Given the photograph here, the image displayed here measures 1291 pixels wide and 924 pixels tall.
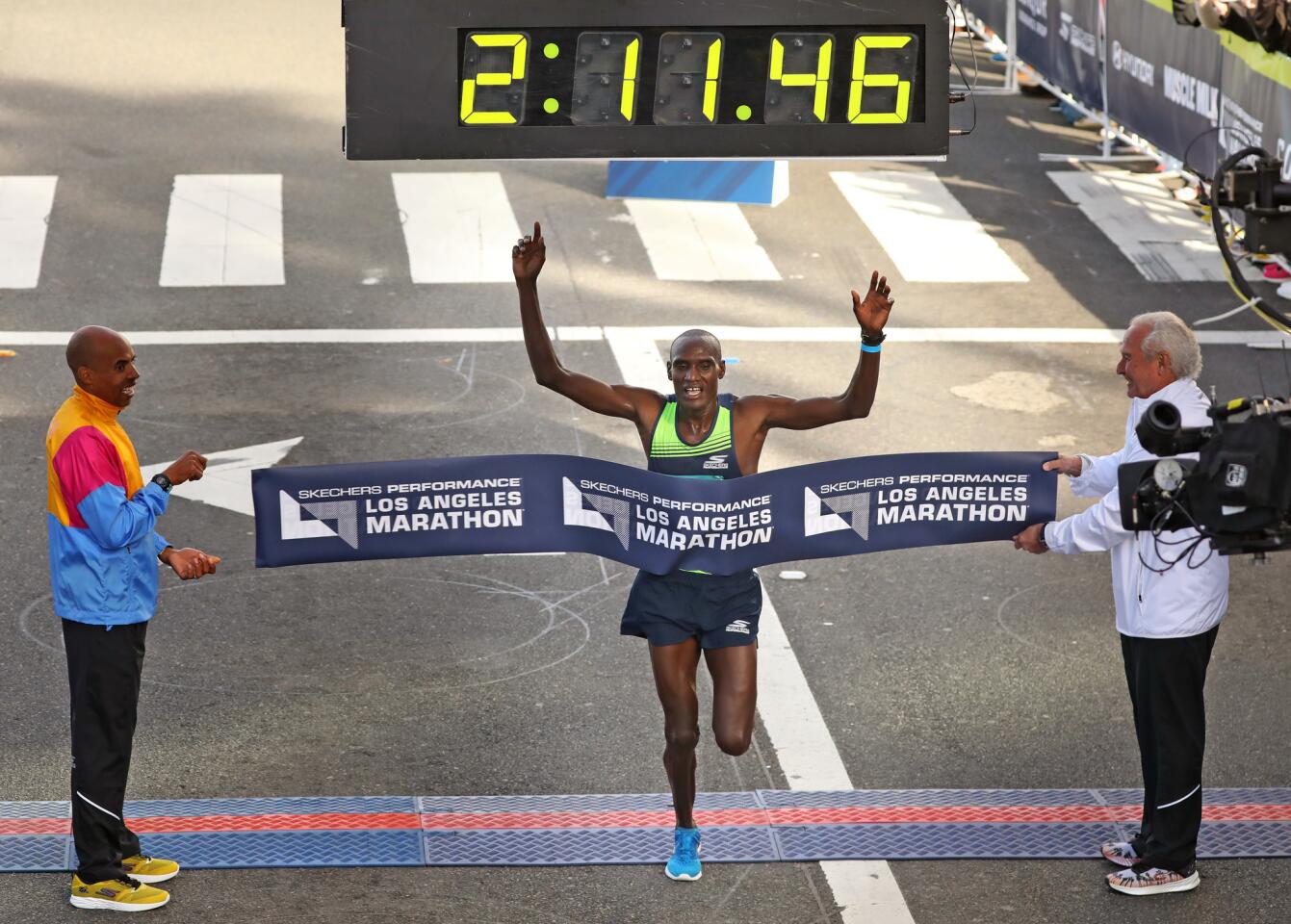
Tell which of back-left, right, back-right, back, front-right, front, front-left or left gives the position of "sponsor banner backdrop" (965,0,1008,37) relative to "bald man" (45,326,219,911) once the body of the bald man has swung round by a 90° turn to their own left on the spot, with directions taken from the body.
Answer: front-right

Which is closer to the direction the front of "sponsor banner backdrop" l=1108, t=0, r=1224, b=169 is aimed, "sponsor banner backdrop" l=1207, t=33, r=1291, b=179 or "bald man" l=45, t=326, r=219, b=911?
the bald man

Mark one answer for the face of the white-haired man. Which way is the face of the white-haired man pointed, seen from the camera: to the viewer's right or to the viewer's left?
to the viewer's left

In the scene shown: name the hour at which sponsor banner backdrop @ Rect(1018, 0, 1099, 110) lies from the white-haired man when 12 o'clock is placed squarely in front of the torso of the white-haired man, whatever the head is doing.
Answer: The sponsor banner backdrop is roughly at 3 o'clock from the white-haired man.

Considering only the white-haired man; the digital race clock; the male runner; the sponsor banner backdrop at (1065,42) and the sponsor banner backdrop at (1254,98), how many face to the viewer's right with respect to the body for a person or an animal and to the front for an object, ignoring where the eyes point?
0

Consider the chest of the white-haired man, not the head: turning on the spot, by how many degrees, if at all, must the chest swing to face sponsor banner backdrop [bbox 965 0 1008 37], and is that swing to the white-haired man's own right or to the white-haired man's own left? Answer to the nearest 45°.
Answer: approximately 90° to the white-haired man's own right

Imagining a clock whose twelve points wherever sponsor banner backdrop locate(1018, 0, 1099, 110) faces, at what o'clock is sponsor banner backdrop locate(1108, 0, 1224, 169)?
sponsor banner backdrop locate(1108, 0, 1224, 169) is roughly at 10 o'clock from sponsor banner backdrop locate(1018, 0, 1099, 110).

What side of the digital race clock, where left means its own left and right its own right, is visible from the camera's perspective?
front

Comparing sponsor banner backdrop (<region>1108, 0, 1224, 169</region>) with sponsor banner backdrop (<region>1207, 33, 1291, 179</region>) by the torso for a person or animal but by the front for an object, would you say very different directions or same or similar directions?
same or similar directions

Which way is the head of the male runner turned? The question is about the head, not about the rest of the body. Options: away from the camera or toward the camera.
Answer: toward the camera

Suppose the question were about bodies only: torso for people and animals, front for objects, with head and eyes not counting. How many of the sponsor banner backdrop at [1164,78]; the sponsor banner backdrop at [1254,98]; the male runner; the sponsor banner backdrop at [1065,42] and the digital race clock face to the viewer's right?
0

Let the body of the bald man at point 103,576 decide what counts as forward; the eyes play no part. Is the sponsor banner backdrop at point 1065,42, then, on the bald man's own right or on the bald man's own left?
on the bald man's own left

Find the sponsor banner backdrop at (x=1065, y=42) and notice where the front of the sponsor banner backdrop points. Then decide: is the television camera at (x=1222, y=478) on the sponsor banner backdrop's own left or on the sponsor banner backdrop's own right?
on the sponsor banner backdrop's own left

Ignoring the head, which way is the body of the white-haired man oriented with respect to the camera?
to the viewer's left

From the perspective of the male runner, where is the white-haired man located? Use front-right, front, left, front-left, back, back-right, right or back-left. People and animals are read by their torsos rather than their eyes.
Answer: left

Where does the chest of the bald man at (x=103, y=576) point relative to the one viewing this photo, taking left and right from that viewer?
facing to the right of the viewer

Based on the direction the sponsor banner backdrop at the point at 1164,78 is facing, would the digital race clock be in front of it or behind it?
in front

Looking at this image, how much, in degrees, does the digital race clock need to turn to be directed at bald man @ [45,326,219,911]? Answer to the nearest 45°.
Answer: approximately 45° to its right

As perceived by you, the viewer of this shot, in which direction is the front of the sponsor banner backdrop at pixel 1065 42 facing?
facing the viewer and to the left of the viewer

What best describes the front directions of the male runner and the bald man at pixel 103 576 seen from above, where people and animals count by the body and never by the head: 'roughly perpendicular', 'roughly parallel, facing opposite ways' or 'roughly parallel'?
roughly perpendicular

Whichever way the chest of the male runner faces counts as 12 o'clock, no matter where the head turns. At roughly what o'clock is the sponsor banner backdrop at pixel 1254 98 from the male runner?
The sponsor banner backdrop is roughly at 7 o'clock from the male runner.

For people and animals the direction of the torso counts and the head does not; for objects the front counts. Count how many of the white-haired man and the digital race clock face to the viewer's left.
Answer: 1
